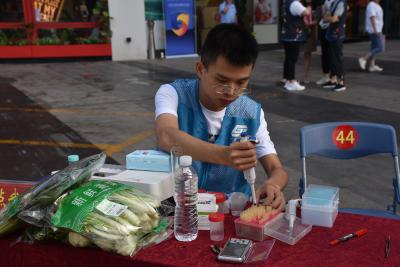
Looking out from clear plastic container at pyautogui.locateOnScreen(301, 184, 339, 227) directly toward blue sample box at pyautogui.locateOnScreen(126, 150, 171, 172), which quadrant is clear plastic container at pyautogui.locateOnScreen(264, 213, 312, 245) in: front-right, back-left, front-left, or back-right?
front-left

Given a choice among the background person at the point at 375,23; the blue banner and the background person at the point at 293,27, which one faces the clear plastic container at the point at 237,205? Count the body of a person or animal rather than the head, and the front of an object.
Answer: the blue banner

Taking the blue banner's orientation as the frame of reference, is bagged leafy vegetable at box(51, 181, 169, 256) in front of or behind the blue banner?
in front

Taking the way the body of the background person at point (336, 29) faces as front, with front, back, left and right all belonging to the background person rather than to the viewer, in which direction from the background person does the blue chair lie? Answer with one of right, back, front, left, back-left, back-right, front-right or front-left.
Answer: left

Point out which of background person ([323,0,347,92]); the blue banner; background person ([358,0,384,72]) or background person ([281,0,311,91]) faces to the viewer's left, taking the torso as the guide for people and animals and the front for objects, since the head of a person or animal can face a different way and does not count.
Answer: background person ([323,0,347,92])

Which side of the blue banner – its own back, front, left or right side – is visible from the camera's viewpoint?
front
